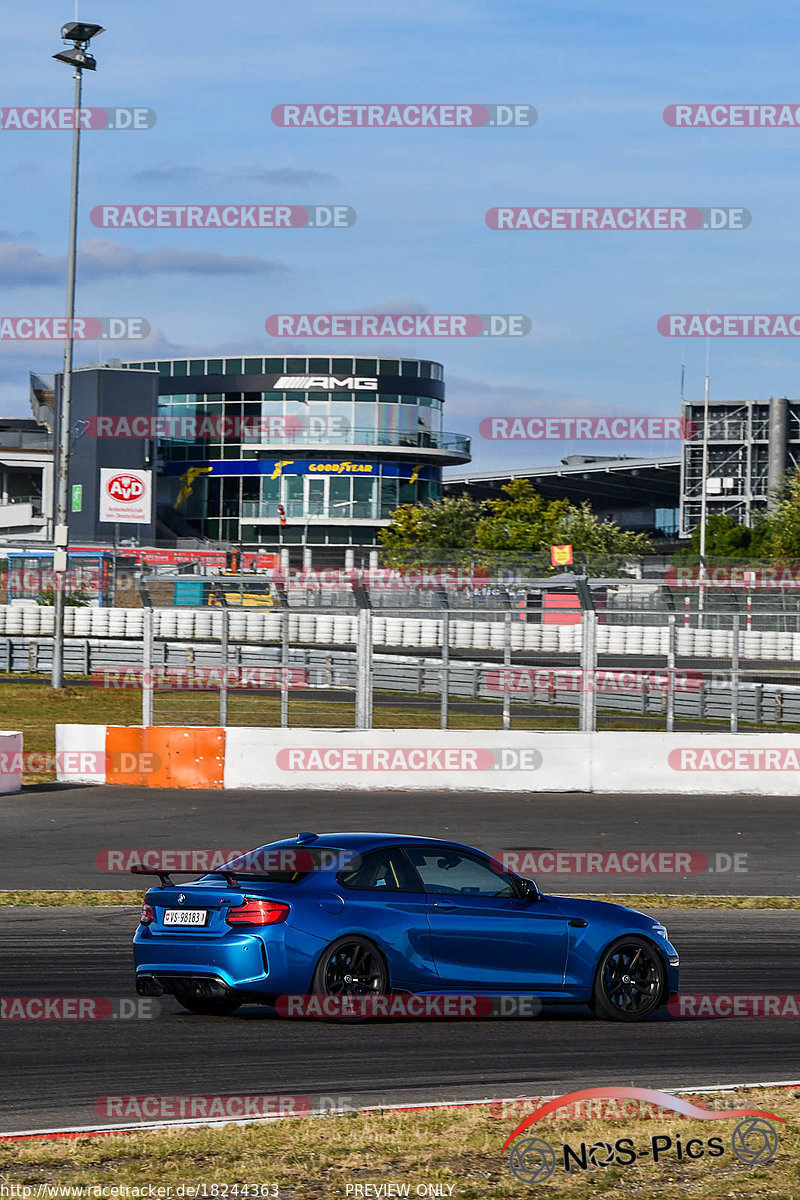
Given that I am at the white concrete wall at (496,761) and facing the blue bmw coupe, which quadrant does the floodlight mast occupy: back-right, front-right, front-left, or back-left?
back-right

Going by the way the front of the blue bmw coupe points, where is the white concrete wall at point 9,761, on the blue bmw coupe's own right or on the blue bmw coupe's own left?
on the blue bmw coupe's own left

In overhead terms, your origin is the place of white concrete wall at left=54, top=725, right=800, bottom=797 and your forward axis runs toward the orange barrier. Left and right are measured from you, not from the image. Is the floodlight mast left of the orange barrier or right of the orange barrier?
right

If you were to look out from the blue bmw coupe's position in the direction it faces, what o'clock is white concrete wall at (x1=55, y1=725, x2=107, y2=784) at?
The white concrete wall is roughly at 10 o'clock from the blue bmw coupe.

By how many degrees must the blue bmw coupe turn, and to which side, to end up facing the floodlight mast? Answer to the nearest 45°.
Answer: approximately 45° to its left

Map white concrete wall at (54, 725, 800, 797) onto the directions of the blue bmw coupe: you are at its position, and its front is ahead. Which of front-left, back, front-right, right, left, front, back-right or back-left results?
front-left

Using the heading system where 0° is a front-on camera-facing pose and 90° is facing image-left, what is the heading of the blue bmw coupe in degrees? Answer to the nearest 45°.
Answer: approximately 225°
